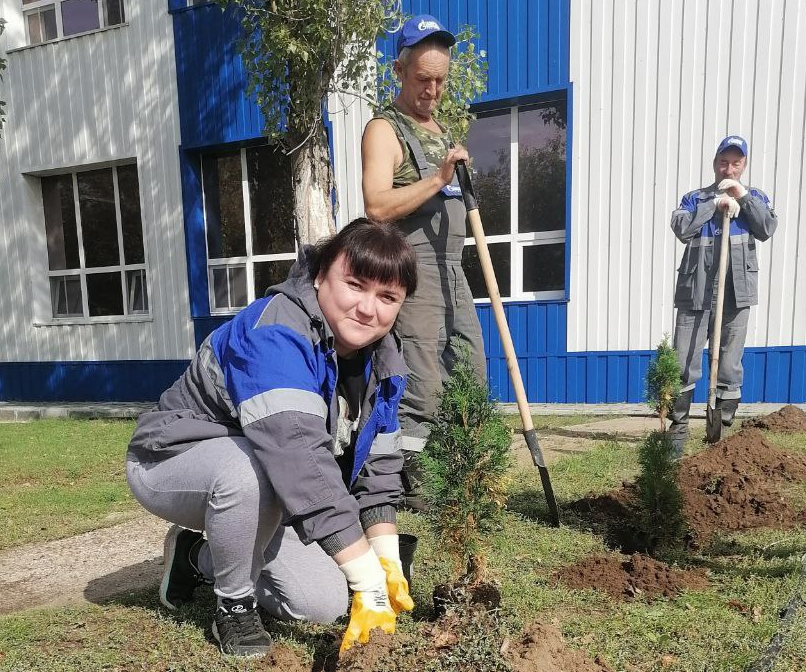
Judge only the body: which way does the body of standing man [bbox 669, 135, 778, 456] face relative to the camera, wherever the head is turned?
toward the camera

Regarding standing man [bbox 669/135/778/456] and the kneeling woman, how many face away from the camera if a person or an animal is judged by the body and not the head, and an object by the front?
0

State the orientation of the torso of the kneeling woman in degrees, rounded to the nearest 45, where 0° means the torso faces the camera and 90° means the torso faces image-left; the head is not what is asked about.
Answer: approximately 315°

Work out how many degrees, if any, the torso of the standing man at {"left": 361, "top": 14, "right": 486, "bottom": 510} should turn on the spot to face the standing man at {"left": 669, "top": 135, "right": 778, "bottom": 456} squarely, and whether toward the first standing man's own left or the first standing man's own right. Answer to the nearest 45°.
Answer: approximately 90° to the first standing man's own left

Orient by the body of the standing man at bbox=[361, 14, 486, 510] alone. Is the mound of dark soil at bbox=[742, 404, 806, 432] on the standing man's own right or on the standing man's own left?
on the standing man's own left

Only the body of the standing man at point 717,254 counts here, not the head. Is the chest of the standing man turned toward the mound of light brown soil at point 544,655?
yes

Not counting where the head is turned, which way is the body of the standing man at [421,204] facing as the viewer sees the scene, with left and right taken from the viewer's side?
facing the viewer and to the right of the viewer
